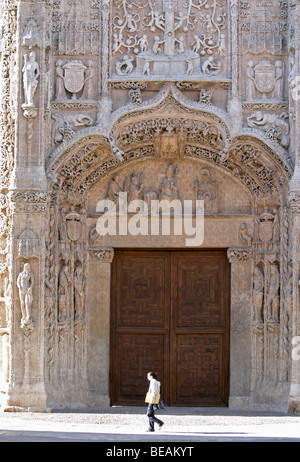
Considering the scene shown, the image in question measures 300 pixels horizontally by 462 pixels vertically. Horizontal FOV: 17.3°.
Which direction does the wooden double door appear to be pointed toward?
toward the camera
